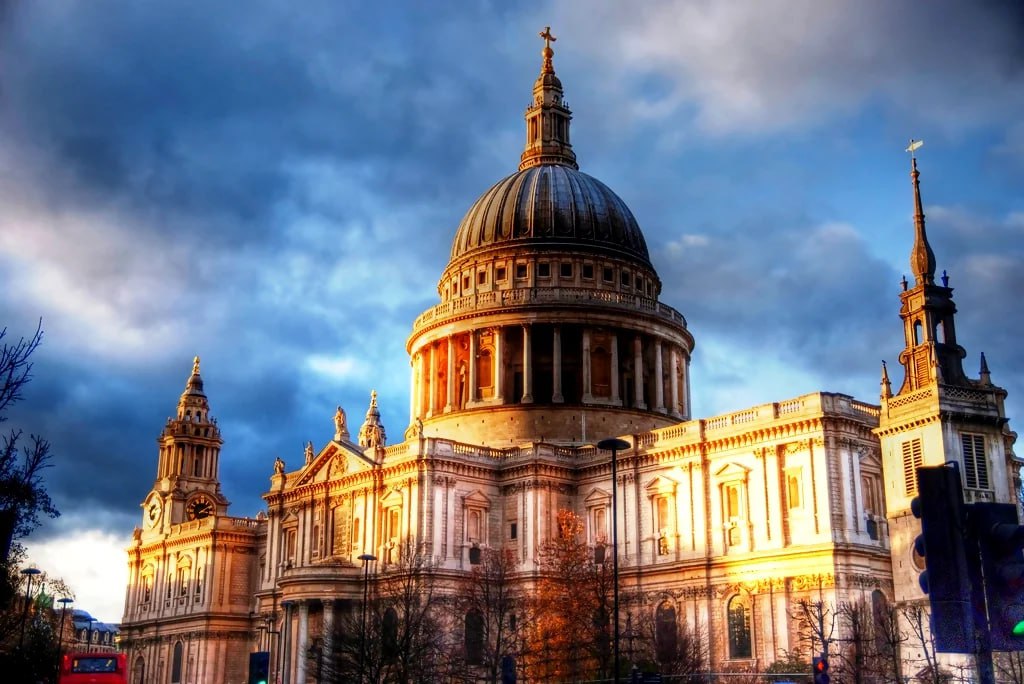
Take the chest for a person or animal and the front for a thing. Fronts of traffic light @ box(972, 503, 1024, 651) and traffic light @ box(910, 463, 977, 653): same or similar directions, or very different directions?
very different directions

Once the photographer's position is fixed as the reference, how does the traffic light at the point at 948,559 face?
facing away from the viewer and to the left of the viewer

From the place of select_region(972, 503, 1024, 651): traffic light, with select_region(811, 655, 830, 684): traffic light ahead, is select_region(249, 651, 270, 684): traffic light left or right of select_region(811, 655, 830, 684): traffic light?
left

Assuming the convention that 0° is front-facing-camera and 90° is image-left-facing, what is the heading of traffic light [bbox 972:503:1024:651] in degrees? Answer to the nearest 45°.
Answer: approximately 315°

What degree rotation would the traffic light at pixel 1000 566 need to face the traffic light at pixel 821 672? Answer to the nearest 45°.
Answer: approximately 135° to its left

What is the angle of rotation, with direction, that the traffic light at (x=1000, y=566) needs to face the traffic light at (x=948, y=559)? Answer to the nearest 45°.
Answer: approximately 90° to its right

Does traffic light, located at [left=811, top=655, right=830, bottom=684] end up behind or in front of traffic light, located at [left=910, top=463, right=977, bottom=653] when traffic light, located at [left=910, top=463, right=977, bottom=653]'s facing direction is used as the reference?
in front

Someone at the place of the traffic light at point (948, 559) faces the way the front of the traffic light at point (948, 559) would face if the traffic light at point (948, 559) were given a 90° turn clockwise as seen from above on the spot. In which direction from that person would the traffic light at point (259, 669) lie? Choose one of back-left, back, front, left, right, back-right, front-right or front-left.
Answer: left

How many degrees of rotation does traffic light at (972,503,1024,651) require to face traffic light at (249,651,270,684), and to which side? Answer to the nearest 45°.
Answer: approximately 180°
